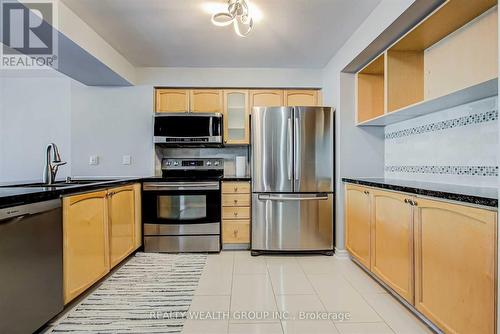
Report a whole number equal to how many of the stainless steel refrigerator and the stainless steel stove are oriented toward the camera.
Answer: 2

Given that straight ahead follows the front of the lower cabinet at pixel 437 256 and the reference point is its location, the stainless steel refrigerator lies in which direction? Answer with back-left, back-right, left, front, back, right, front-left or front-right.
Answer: right

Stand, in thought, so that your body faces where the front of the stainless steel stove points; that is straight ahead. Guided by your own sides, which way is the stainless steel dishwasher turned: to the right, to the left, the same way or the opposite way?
to the left

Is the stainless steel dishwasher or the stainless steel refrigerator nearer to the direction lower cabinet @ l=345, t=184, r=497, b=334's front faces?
the stainless steel dishwasher

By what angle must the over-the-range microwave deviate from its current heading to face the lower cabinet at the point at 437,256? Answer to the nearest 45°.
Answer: approximately 45° to its left

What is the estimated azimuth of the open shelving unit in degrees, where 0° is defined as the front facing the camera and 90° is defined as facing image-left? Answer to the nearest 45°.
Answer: approximately 45°

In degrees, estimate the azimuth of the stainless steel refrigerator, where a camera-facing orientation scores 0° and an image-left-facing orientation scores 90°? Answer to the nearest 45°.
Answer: approximately 0°

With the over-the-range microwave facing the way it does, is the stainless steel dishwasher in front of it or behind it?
in front

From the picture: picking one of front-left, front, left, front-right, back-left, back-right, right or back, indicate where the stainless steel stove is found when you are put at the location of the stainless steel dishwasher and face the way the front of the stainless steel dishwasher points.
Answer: left

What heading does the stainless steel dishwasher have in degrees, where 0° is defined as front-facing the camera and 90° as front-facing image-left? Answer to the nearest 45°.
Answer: approximately 315°

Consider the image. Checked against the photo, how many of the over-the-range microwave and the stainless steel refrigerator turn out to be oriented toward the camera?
2

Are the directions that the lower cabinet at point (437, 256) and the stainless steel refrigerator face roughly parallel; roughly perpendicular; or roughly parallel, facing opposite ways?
roughly perpendicular

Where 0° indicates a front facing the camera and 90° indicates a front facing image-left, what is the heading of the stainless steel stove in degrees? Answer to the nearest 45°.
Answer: approximately 0°
